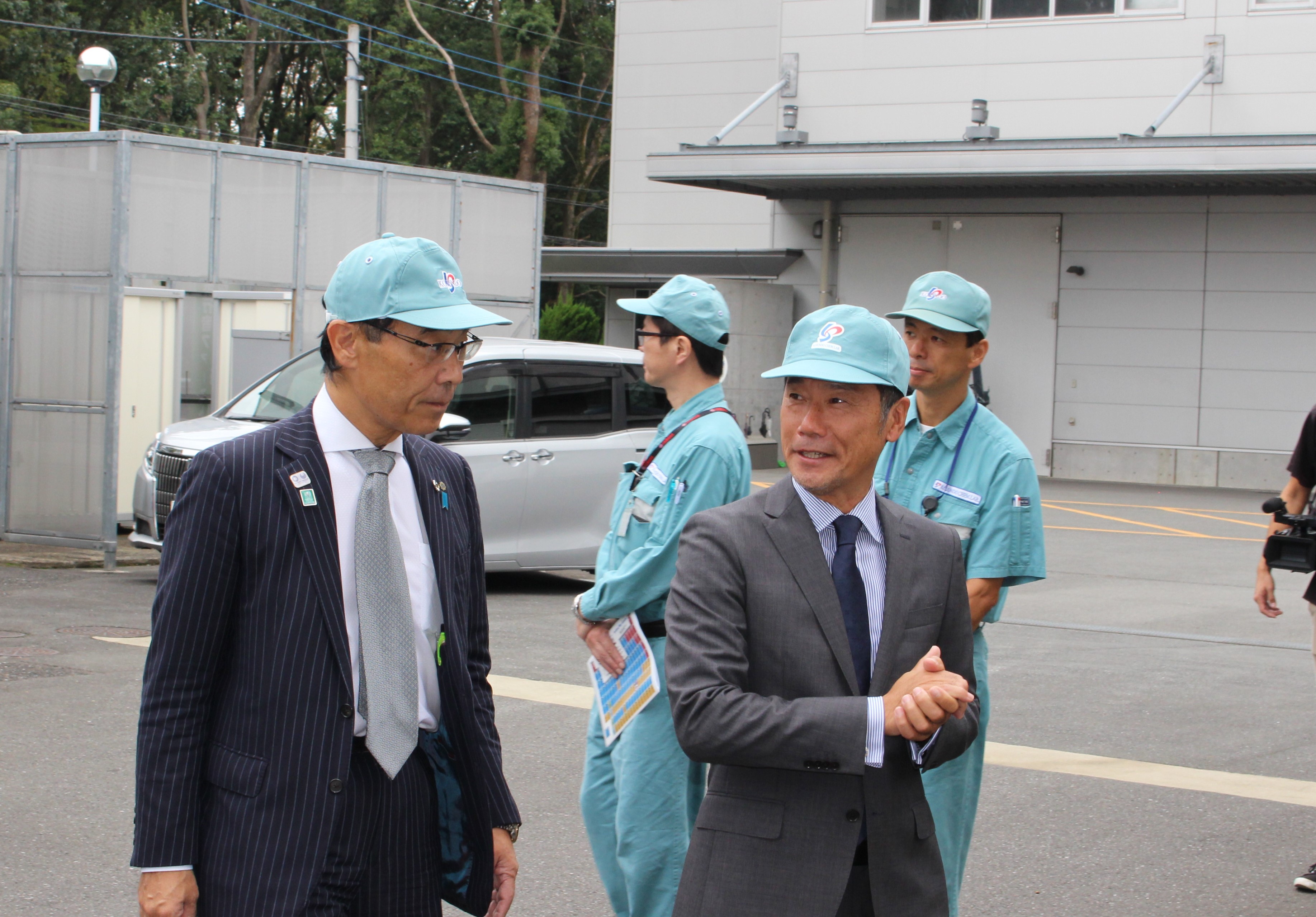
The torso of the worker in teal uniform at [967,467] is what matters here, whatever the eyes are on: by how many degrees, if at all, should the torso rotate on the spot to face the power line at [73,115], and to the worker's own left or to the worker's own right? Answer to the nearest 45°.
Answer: approximately 90° to the worker's own right

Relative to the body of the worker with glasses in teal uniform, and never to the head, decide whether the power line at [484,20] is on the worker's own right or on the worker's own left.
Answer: on the worker's own right

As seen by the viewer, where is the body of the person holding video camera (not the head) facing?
to the viewer's left

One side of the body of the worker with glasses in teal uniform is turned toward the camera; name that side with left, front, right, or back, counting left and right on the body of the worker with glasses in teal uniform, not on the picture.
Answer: left

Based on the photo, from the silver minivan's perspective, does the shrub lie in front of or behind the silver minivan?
behind

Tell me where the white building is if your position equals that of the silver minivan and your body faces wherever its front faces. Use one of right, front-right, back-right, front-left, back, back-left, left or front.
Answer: back

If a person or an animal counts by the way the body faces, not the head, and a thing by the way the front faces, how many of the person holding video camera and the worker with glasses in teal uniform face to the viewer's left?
2

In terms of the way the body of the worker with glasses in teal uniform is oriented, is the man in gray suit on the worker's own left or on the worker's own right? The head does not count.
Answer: on the worker's own left

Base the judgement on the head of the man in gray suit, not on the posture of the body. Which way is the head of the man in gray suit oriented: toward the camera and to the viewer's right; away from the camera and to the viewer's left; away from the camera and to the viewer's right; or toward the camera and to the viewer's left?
toward the camera and to the viewer's left

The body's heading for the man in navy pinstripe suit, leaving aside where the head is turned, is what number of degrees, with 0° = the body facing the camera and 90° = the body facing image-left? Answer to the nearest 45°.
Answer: approximately 315°

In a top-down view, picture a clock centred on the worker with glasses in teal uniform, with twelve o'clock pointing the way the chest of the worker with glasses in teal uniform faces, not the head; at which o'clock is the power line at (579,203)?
The power line is roughly at 3 o'clock from the worker with glasses in teal uniform.

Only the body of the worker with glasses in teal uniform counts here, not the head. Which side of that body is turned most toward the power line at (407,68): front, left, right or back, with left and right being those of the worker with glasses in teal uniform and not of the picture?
right
